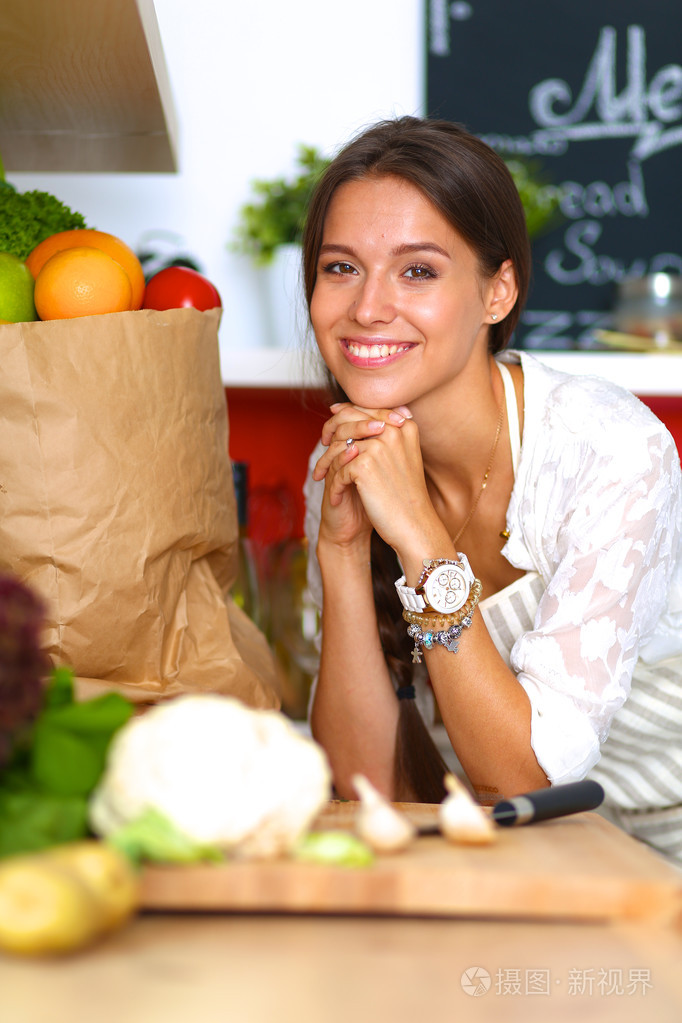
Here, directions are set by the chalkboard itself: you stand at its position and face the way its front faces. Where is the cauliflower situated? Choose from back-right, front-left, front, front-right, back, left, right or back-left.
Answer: front

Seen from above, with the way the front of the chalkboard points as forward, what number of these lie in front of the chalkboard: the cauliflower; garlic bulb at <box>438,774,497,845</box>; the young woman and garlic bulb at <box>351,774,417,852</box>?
4

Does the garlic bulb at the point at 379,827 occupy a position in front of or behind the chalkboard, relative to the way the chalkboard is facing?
in front

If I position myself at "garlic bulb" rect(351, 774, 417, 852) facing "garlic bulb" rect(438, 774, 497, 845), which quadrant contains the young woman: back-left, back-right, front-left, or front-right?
front-left

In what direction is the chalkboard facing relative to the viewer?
toward the camera

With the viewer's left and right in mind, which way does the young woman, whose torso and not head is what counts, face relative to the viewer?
facing the viewer and to the left of the viewer

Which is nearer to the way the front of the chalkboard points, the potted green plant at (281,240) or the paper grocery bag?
the paper grocery bag

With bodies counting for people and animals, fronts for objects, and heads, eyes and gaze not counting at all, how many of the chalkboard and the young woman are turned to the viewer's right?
0

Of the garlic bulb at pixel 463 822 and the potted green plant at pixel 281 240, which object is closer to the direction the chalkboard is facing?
the garlic bulb
